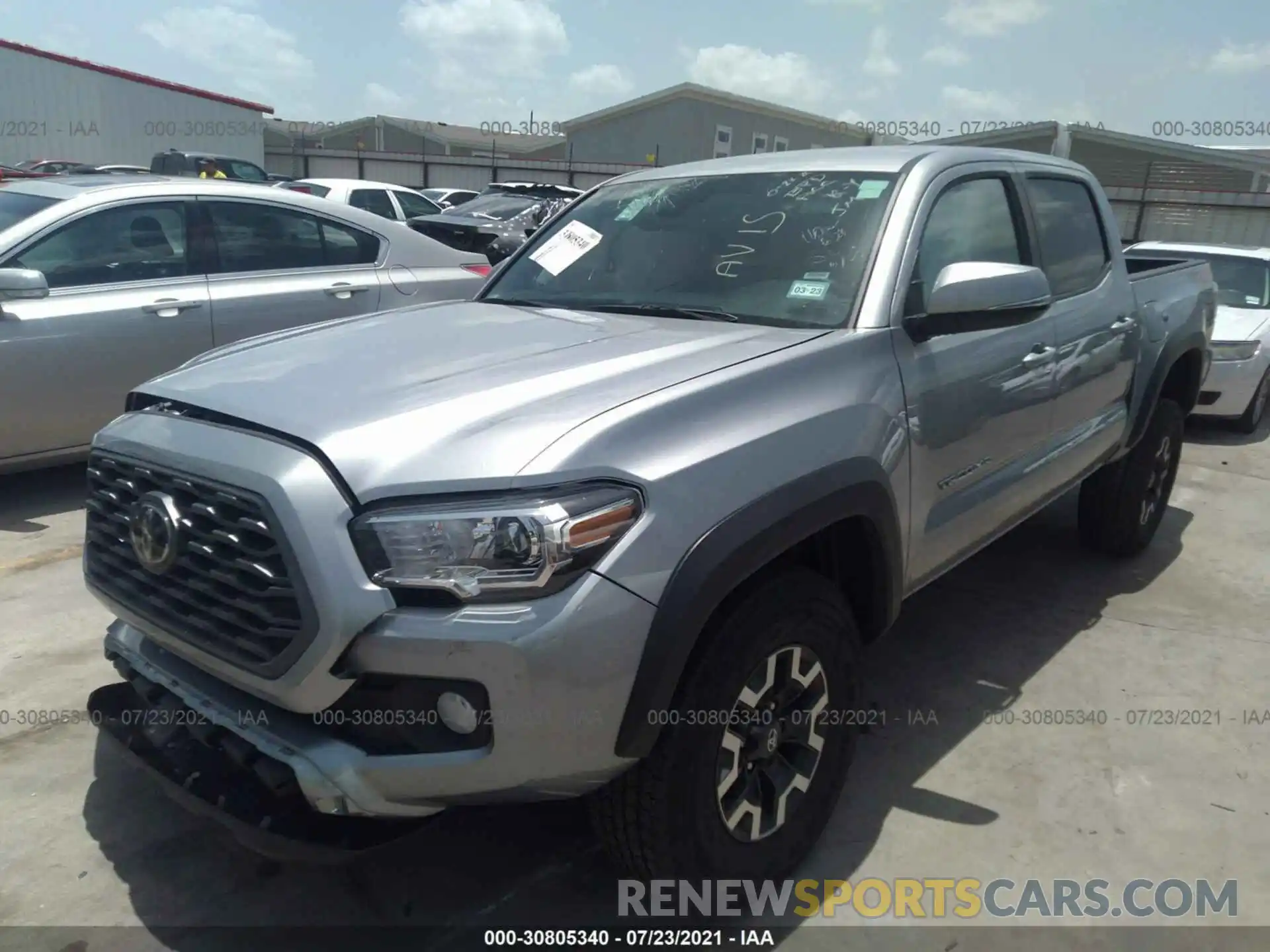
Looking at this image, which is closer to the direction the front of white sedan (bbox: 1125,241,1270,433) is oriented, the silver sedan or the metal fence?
the silver sedan

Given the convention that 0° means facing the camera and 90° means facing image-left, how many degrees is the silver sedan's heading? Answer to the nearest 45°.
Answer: approximately 90°

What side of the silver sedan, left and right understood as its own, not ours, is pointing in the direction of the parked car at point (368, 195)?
right

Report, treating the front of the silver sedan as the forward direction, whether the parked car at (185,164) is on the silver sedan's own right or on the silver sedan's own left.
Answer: on the silver sedan's own right

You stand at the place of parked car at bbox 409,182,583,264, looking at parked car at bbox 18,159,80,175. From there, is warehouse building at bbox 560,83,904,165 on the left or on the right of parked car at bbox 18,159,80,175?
right

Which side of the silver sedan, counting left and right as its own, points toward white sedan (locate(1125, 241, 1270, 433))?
back

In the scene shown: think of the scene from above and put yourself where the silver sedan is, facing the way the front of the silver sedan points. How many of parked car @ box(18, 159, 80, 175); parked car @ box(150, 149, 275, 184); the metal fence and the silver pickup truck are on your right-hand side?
3

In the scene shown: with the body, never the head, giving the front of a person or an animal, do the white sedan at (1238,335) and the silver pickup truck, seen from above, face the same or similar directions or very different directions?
same or similar directions

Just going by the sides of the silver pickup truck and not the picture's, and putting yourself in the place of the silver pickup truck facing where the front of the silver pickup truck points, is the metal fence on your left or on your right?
on your right

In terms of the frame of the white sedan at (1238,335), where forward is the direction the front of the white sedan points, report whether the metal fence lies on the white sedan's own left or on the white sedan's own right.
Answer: on the white sedan's own right

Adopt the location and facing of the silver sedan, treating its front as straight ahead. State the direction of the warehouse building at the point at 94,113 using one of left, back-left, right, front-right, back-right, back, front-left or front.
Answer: right

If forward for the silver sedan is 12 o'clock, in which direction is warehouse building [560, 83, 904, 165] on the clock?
The warehouse building is roughly at 4 o'clock from the silver sedan.

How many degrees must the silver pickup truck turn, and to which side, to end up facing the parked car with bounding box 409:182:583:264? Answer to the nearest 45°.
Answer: approximately 135° to its right

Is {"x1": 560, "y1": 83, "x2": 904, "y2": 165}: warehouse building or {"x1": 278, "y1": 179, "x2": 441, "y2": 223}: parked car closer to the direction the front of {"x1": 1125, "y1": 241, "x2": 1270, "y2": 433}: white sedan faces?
the parked car

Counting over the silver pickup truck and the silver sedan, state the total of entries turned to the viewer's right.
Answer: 0

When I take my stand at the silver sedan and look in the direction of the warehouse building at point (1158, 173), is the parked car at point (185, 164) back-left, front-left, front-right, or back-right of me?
front-left
